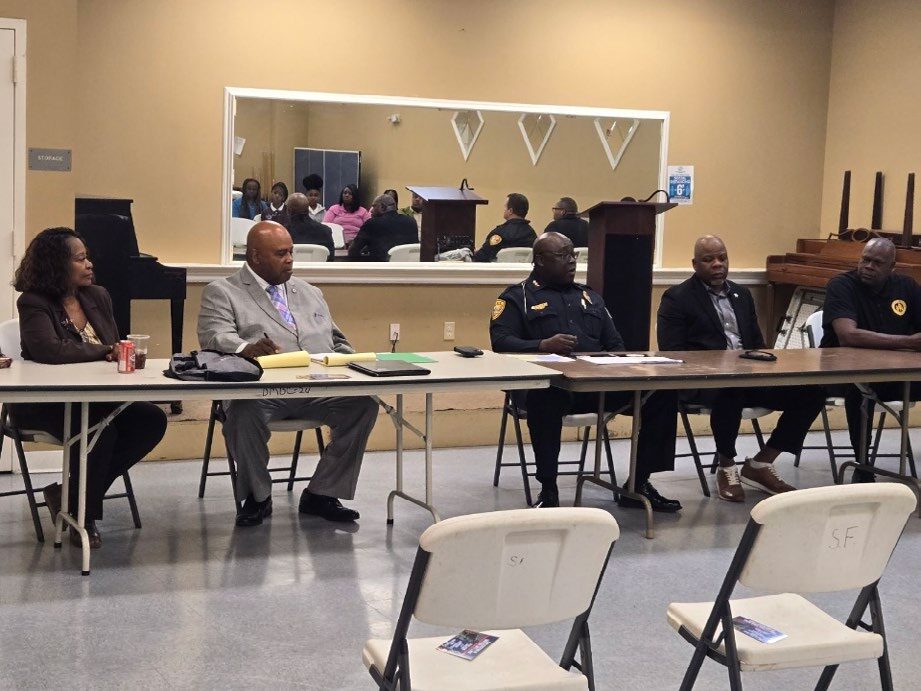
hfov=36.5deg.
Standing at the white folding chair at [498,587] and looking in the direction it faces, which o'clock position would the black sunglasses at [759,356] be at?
The black sunglasses is roughly at 2 o'clock from the white folding chair.

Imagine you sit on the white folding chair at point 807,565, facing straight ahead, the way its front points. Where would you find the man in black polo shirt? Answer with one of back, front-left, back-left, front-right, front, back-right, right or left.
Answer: front-right

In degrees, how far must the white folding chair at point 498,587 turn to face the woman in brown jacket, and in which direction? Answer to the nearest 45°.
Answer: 0° — it already faces them

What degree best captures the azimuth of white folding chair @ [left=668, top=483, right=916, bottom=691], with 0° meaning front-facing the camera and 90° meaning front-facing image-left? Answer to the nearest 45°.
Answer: approximately 135°

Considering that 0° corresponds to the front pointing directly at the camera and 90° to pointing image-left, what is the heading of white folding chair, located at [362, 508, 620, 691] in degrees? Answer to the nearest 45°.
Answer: approximately 135°

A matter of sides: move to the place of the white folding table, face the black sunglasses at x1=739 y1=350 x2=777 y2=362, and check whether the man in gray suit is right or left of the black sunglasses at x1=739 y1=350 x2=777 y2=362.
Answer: left

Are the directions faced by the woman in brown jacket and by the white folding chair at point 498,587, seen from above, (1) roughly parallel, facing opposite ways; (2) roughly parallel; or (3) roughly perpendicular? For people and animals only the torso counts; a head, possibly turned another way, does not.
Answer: roughly parallel, facing opposite ways

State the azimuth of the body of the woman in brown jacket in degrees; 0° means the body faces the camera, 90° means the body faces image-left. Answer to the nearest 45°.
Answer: approximately 315°

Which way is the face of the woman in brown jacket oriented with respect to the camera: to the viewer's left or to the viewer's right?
to the viewer's right

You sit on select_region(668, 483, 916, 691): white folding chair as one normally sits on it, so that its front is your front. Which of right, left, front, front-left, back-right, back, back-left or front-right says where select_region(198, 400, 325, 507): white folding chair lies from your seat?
front

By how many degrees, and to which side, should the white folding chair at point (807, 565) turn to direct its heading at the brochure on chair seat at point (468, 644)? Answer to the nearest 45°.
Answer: approximately 45° to its left

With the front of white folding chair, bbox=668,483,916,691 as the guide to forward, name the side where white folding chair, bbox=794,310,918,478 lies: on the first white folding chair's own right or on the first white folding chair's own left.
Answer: on the first white folding chair's own right
